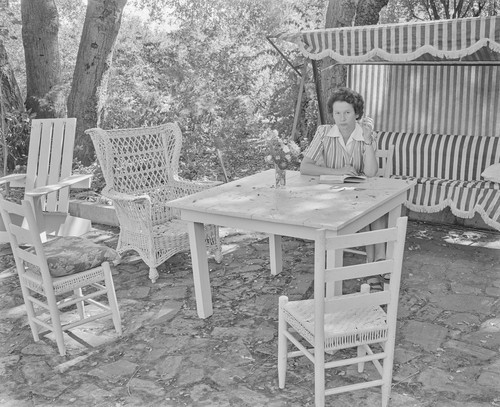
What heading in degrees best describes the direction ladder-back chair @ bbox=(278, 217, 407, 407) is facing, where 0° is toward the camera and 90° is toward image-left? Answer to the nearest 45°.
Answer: approximately 135°

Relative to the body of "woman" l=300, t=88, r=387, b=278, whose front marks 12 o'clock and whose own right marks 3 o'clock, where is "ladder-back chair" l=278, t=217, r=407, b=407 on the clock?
The ladder-back chair is roughly at 12 o'clock from the woman.

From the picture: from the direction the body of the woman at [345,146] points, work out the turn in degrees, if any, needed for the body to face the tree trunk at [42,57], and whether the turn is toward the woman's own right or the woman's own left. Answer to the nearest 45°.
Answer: approximately 135° to the woman's own right

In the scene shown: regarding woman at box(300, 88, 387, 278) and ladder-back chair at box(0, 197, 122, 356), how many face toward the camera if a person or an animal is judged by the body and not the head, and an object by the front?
1
